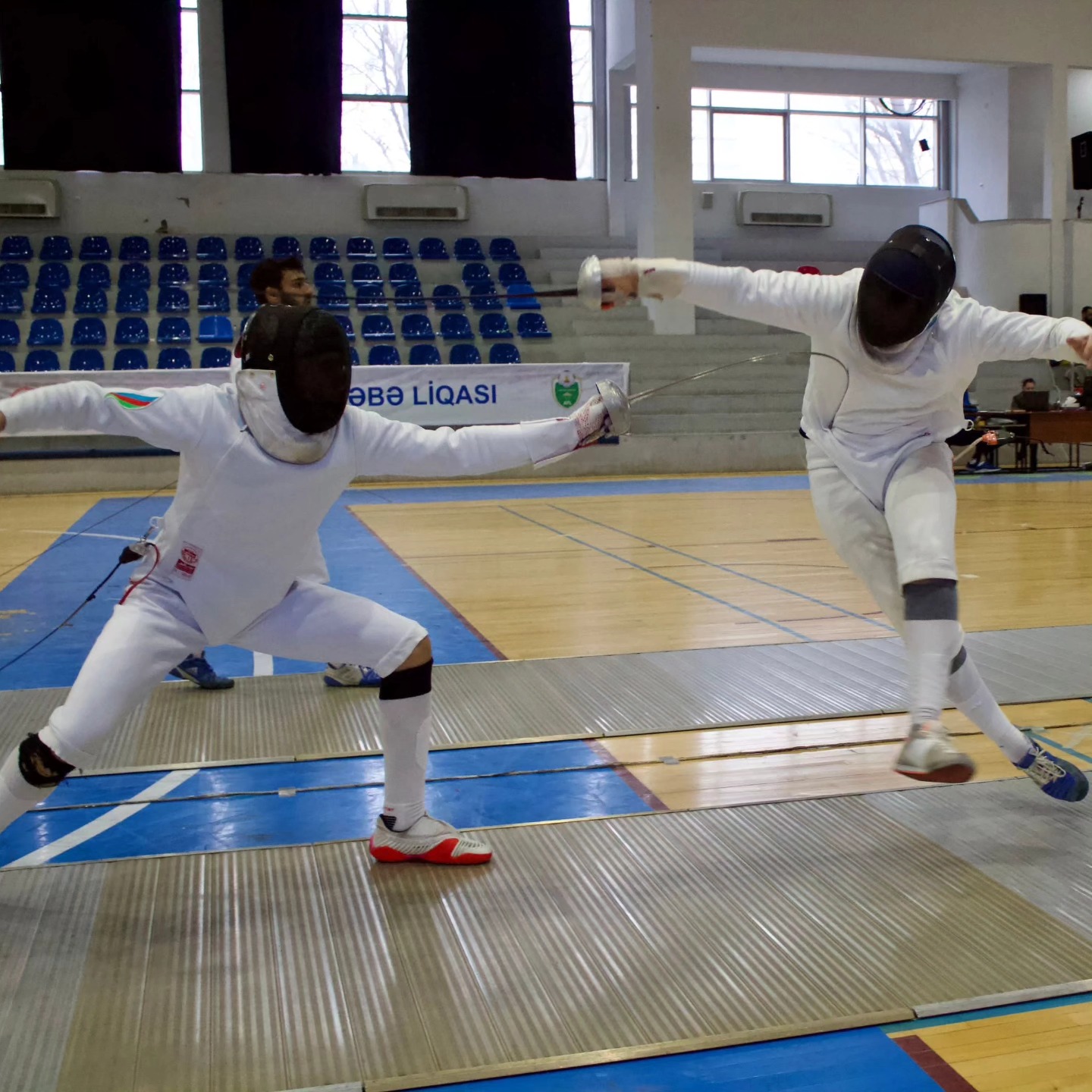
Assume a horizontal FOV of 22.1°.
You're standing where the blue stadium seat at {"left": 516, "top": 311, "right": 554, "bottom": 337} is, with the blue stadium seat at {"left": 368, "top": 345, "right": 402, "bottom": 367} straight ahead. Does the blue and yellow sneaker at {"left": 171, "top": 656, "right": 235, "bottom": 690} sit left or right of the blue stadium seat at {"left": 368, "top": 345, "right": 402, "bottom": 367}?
left

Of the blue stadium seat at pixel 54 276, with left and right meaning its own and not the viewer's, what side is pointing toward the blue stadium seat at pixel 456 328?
left

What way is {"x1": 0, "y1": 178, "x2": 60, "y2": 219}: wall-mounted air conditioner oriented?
toward the camera

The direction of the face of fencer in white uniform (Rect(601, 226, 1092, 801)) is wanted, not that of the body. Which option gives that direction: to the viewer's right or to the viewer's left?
to the viewer's left

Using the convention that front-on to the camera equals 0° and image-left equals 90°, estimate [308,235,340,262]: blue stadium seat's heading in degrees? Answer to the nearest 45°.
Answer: approximately 0°

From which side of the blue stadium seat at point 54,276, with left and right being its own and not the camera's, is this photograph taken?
front

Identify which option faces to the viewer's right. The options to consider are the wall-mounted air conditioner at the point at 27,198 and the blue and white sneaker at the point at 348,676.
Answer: the blue and white sneaker

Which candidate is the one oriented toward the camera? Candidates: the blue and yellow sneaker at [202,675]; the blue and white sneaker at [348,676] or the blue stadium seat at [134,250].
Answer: the blue stadium seat

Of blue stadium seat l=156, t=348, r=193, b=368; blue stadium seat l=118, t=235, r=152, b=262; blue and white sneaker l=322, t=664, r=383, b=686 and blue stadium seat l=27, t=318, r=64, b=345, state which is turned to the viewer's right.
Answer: the blue and white sneaker

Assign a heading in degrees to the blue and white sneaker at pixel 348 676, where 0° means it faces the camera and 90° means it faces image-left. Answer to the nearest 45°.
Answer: approximately 270°

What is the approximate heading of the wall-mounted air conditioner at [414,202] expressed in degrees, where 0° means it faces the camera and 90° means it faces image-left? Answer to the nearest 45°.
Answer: approximately 0°

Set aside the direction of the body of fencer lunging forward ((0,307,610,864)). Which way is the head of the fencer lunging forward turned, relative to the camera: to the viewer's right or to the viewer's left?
to the viewer's right
